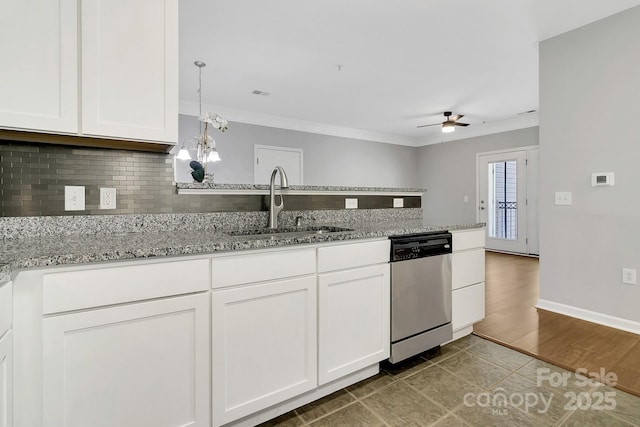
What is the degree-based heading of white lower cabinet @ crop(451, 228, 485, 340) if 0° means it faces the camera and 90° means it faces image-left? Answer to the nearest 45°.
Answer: approximately 315°

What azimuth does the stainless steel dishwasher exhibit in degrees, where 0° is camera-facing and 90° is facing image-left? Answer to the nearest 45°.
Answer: approximately 315°

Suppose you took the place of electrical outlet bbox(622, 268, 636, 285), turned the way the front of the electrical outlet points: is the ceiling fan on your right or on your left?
on your right

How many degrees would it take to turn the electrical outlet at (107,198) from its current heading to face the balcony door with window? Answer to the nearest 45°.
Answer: approximately 90° to its left

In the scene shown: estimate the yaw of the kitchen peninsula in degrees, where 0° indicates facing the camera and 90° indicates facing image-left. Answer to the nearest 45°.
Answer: approximately 315°

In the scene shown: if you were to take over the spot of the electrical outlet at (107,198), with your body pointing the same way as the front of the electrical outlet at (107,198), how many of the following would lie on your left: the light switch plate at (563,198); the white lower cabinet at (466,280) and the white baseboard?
3

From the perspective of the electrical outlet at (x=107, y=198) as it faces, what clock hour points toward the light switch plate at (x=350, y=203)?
The light switch plate is roughly at 9 o'clock from the electrical outlet.
